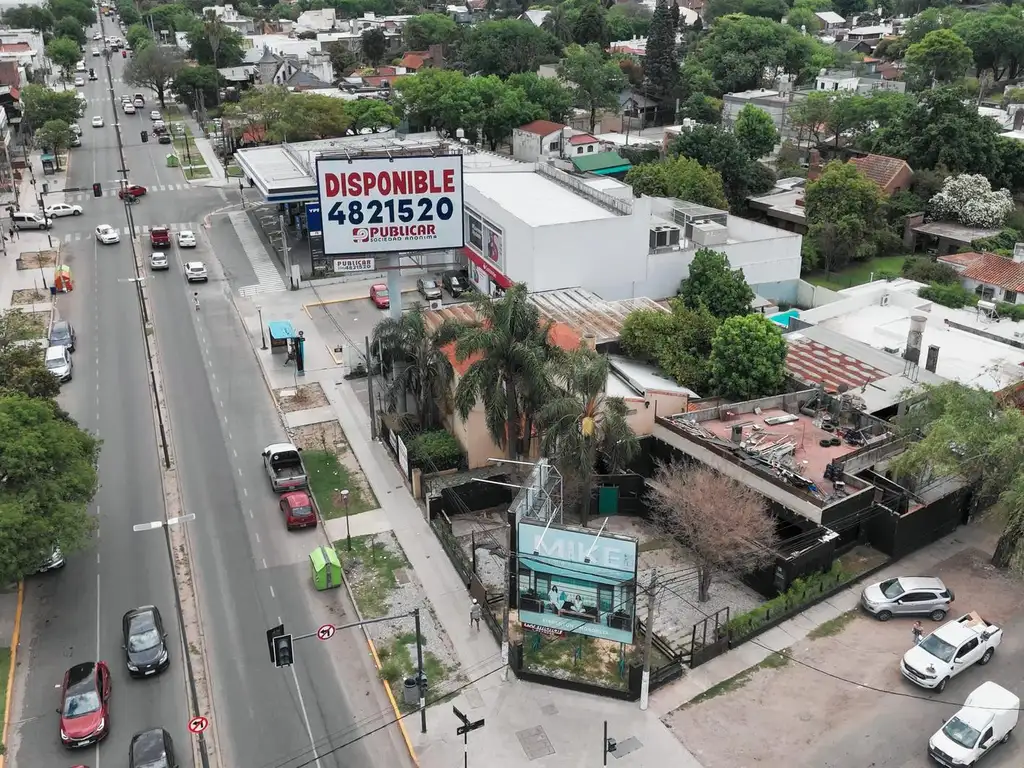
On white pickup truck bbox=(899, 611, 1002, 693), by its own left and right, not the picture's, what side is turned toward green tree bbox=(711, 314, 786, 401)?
right

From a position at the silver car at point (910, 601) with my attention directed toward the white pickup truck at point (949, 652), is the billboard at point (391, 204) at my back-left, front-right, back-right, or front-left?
back-right

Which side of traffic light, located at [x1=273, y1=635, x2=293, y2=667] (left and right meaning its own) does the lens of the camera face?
front

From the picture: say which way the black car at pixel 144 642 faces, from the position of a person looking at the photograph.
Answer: facing the viewer

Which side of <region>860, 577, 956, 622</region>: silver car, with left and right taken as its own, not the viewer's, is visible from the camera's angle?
left

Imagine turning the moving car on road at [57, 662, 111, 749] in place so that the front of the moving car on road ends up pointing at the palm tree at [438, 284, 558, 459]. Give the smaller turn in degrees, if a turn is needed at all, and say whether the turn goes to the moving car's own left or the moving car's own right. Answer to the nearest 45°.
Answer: approximately 90° to the moving car's own left

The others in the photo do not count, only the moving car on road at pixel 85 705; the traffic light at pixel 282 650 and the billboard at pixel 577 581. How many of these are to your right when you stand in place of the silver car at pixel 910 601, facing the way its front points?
0

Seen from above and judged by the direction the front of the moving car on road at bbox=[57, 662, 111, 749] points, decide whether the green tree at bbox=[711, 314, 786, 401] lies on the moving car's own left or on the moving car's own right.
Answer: on the moving car's own left

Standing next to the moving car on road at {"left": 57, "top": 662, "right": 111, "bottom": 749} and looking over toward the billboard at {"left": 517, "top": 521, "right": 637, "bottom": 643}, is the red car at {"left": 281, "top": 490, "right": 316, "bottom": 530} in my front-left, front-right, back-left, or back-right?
front-left

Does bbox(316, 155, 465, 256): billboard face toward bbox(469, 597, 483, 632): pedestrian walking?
yes

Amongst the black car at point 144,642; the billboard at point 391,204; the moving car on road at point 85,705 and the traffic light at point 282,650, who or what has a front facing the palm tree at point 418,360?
the billboard

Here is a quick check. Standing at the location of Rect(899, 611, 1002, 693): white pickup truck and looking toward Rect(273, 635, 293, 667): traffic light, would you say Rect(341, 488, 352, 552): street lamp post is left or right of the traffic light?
right

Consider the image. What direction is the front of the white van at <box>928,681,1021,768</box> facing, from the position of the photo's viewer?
facing the viewer and to the left of the viewer

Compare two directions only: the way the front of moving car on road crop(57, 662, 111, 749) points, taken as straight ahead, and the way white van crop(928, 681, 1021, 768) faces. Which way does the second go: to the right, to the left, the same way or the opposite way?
to the right

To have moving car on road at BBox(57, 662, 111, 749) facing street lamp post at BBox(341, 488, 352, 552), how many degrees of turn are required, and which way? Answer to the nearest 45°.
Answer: approximately 135° to its left

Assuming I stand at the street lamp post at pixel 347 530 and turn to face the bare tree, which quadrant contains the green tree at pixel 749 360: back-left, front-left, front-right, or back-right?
front-left

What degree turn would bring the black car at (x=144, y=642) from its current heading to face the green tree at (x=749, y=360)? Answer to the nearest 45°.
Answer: approximately 90° to its left

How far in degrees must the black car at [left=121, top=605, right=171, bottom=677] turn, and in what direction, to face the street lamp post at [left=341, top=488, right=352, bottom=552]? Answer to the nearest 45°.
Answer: approximately 135° to its left

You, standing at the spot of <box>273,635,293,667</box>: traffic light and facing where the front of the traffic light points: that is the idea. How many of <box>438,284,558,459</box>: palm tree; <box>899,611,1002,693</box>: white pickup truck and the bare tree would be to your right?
0

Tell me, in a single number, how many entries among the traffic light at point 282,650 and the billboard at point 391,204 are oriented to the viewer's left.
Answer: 0

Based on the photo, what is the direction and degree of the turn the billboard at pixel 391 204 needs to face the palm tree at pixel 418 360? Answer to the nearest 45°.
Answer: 0° — it already faces it
